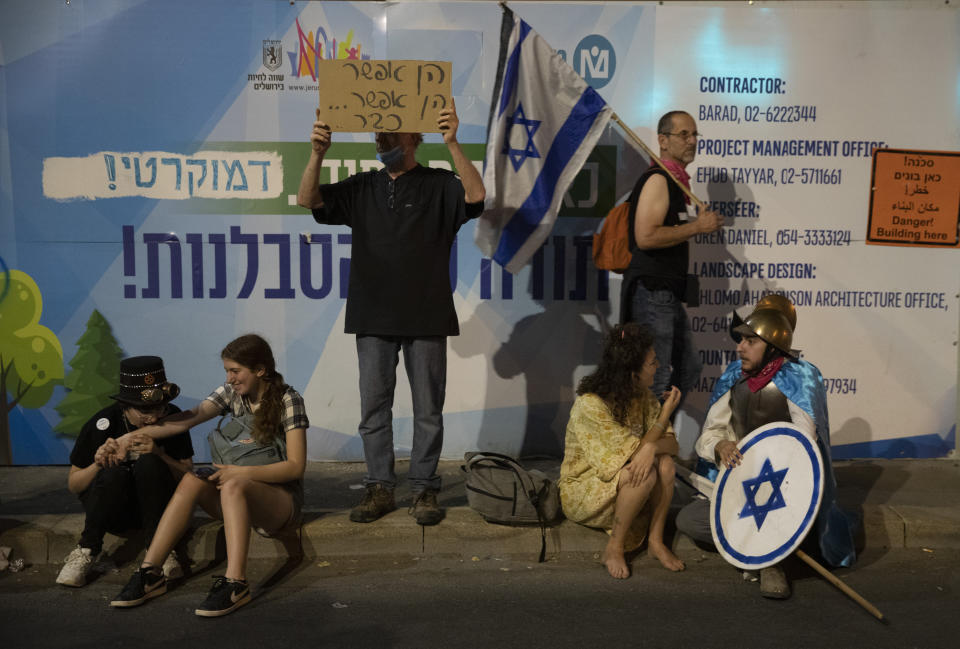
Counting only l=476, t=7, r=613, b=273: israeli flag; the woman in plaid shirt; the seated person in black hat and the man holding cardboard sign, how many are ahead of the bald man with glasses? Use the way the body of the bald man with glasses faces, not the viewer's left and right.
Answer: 0

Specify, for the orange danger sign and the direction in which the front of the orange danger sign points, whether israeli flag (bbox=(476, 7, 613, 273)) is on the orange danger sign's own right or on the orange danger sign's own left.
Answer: on the orange danger sign's own right

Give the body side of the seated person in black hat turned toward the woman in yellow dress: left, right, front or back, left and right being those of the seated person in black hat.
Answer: left

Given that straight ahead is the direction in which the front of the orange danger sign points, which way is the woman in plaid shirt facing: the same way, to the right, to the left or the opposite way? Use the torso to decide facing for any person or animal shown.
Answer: the same way

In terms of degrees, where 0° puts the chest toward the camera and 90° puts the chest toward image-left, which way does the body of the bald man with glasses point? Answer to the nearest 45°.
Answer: approximately 270°

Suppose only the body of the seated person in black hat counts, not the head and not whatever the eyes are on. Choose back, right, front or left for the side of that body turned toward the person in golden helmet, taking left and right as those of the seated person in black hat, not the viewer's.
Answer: left

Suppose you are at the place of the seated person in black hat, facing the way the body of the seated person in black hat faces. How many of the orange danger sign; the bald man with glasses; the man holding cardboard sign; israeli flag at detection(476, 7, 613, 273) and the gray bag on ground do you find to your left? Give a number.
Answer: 5

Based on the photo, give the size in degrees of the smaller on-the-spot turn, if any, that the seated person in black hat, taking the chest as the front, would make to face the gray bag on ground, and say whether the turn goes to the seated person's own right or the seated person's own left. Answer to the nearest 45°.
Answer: approximately 90° to the seated person's own left

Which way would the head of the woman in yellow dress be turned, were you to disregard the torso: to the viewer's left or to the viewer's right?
to the viewer's right

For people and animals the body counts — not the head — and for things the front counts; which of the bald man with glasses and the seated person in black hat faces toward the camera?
the seated person in black hat

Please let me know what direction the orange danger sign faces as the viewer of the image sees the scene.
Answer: facing the viewer

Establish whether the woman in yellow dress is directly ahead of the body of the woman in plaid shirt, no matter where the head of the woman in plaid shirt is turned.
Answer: no

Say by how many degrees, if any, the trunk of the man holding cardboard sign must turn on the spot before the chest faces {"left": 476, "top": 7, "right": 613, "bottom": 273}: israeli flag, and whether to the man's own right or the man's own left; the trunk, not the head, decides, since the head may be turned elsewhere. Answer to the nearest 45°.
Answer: approximately 135° to the man's own left

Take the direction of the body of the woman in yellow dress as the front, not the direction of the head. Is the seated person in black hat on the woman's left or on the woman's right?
on the woman's right

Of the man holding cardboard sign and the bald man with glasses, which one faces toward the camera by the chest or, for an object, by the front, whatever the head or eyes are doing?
the man holding cardboard sign

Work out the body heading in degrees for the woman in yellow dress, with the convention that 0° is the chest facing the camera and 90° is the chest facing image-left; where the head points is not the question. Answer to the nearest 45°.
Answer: approximately 315°

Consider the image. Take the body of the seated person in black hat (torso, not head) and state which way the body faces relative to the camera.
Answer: toward the camera

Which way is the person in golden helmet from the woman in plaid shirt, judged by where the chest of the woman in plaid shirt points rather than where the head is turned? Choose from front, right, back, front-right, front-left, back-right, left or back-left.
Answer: back-left
